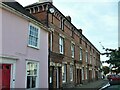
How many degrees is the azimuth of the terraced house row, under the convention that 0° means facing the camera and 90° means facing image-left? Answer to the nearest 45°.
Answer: approximately 315°
